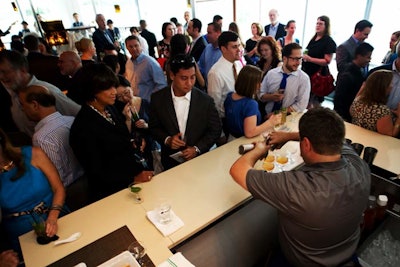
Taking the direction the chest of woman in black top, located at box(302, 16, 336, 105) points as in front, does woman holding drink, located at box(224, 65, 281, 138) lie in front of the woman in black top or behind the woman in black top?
in front

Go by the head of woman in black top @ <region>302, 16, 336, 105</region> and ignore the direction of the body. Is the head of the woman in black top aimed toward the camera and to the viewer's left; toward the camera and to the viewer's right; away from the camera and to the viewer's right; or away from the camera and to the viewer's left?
toward the camera and to the viewer's left

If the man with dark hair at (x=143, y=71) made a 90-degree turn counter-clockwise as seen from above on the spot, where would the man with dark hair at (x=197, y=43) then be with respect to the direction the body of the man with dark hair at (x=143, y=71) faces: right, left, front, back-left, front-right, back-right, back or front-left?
left

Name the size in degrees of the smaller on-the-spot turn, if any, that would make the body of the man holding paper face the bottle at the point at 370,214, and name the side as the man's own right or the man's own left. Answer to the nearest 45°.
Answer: approximately 45° to the man's own left

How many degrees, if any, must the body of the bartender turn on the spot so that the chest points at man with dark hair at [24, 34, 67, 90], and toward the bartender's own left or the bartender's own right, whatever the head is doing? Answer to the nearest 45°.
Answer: approximately 45° to the bartender's own left

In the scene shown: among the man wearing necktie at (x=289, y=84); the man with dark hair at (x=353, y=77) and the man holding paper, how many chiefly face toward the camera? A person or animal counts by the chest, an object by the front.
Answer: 2

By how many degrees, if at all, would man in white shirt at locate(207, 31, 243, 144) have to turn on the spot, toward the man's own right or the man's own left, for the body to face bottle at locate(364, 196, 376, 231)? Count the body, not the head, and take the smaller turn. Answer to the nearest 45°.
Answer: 0° — they already face it

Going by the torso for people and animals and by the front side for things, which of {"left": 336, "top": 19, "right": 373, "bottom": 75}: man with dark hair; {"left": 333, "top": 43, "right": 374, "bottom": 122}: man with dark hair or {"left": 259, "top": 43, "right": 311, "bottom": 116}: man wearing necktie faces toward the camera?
the man wearing necktie

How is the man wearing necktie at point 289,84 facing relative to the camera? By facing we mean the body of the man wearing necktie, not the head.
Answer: toward the camera

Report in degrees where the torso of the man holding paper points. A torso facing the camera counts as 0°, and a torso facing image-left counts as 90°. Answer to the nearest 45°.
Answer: approximately 0°

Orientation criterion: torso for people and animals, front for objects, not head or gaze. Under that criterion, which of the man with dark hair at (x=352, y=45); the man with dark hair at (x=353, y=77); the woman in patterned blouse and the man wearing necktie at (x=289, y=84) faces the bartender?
the man wearing necktie

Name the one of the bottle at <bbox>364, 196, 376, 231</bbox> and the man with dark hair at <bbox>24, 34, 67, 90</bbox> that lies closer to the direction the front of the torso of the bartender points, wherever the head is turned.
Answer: the man with dark hair

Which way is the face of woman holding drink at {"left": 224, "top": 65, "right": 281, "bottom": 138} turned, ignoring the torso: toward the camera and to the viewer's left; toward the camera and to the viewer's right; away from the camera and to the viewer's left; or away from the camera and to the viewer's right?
away from the camera and to the viewer's right

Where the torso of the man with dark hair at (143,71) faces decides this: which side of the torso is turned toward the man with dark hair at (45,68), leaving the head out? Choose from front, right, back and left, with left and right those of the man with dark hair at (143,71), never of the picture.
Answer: right
